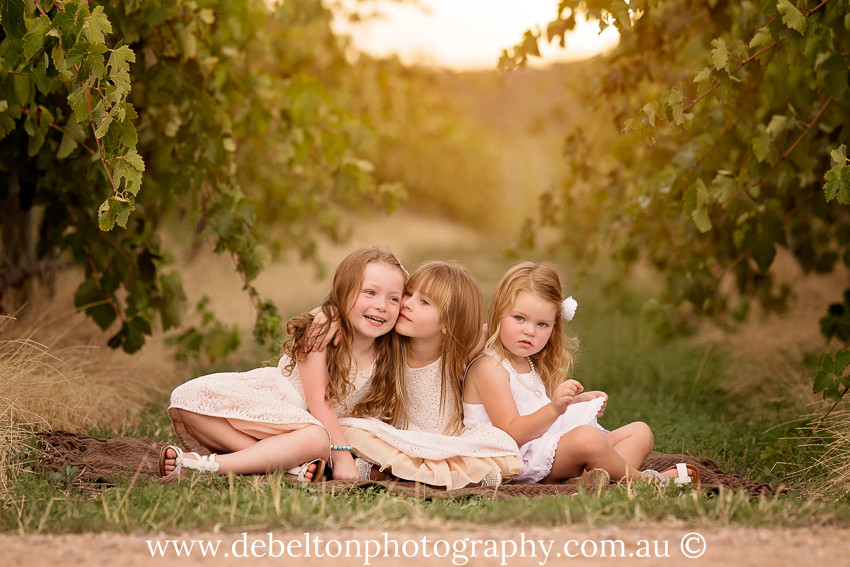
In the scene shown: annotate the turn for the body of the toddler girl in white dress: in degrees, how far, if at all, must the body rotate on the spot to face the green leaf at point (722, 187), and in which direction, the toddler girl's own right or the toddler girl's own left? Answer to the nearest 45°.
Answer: approximately 90° to the toddler girl's own left

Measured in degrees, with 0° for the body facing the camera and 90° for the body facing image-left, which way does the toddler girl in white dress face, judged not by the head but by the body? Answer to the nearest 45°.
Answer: approximately 315°
